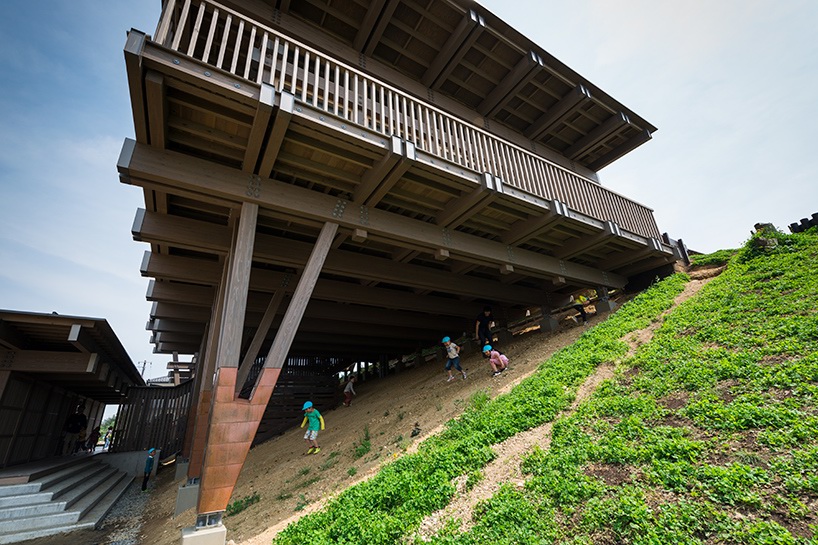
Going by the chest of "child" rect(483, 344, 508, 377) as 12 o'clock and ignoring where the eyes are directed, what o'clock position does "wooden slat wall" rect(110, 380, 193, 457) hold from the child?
The wooden slat wall is roughly at 2 o'clock from the child.

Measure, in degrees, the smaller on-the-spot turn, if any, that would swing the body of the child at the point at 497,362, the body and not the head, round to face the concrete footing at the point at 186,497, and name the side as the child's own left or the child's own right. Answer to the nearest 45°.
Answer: approximately 45° to the child's own right

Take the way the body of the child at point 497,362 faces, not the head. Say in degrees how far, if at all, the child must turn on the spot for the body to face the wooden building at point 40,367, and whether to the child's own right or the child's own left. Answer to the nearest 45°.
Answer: approximately 45° to the child's own right

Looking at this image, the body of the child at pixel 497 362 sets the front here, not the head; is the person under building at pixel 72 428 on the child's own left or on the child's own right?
on the child's own right

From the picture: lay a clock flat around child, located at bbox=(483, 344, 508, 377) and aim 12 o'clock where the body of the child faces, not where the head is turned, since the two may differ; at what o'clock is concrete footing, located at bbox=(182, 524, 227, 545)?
The concrete footing is roughly at 12 o'clock from the child.

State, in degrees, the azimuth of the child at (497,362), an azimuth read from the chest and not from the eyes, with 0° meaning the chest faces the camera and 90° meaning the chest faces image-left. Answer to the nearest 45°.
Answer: approximately 45°

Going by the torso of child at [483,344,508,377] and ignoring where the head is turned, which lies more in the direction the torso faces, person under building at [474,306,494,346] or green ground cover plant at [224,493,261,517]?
the green ground cover plant

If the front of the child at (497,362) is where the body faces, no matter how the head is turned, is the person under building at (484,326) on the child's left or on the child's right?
on the child's right

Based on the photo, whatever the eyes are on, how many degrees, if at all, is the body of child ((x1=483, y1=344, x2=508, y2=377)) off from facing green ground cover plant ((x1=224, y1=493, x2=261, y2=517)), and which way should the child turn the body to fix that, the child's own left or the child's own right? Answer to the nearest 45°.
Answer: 0° — they already face it

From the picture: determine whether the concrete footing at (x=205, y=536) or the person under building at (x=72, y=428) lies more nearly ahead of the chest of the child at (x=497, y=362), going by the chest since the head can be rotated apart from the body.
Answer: the concrete footing

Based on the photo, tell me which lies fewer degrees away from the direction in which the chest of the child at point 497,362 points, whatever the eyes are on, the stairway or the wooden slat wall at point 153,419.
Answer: the stairway
